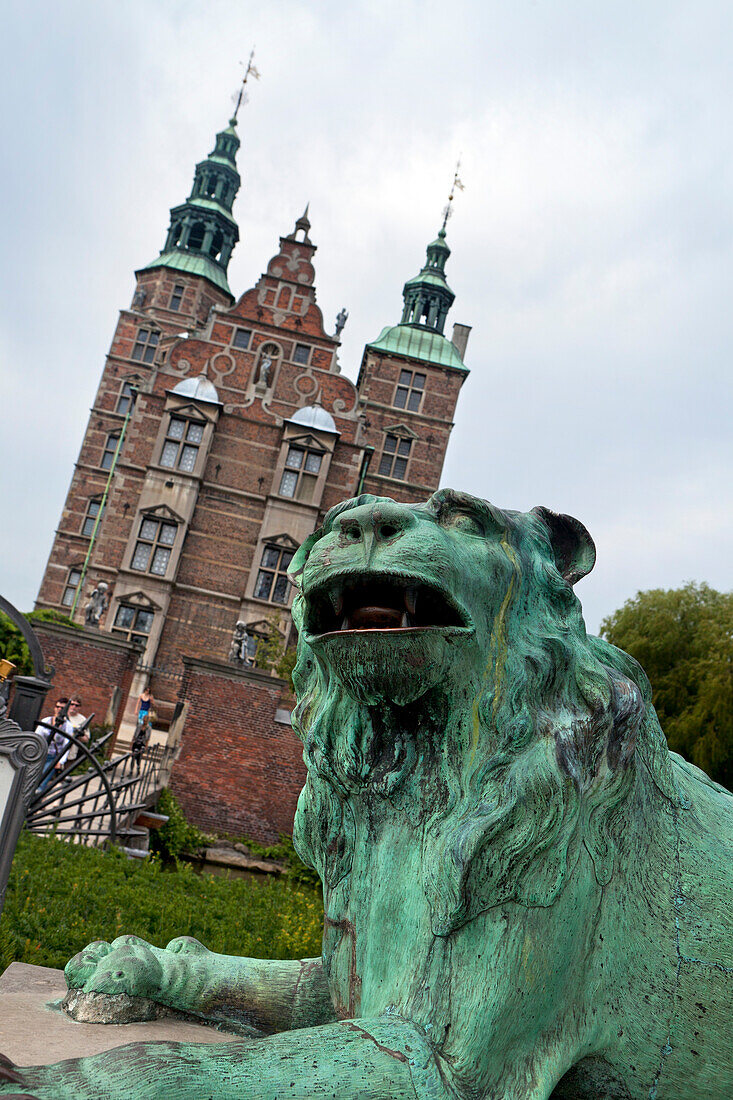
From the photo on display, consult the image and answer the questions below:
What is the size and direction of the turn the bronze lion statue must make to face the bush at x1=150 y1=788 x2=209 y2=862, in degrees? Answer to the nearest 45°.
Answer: approximately 135° to its right

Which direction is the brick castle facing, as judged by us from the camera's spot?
facing the viewer

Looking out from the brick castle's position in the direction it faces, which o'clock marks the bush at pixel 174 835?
The bush is roughly at 12 o'clock from the brick castle.

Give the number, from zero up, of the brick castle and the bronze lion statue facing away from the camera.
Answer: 0

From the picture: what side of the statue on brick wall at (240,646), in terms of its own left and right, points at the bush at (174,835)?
front

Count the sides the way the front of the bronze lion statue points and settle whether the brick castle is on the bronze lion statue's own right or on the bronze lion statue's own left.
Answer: on the bronze lion statue's own right

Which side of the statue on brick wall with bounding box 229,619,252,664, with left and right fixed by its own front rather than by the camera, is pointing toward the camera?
front

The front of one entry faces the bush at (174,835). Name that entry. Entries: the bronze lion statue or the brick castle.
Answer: the brick castle

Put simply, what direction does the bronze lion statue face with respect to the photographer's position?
facing the viewer and to the left of the viewer

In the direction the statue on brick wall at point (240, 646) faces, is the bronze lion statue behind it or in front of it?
in front

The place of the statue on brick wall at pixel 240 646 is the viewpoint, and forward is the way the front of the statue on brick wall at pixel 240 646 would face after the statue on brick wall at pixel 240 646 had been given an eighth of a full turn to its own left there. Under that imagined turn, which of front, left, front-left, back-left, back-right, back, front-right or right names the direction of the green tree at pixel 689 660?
front-left

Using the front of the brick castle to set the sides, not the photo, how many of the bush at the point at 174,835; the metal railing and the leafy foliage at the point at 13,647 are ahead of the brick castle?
3

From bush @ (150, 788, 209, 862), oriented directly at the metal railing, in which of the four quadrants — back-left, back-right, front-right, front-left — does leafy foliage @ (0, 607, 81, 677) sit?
front-right

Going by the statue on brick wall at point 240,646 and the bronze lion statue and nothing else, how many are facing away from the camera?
0

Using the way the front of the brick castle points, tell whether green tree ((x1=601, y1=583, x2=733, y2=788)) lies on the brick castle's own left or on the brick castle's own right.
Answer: on the brick castle's own left

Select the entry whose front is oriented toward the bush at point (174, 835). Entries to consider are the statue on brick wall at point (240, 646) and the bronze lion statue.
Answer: the statue on brick wall
